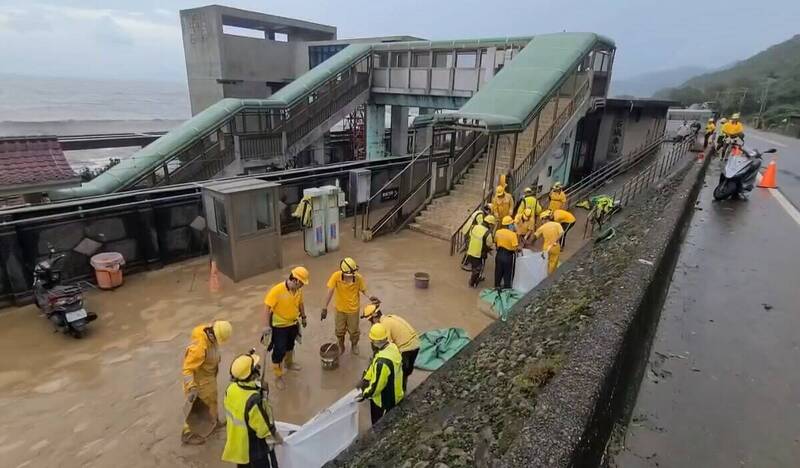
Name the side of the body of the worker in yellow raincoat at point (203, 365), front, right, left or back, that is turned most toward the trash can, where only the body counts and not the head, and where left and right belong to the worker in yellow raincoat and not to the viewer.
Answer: left

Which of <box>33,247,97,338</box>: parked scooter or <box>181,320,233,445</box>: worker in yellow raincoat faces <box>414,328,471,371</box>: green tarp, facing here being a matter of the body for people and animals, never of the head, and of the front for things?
the worker in yellow raincoat

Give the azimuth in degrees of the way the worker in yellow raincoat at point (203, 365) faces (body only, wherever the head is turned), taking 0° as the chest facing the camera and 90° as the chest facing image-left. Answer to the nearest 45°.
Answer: approximately 270°

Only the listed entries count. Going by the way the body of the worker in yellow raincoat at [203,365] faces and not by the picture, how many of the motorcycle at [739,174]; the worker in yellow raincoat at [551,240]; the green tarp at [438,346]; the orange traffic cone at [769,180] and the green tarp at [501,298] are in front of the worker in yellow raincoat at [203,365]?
5

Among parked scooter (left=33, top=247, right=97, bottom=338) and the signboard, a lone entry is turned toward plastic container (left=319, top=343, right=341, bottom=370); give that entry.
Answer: the signboard

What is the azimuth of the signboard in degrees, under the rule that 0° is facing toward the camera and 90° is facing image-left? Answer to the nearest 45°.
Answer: approximately 0°

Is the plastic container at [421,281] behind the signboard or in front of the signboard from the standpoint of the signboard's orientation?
in front

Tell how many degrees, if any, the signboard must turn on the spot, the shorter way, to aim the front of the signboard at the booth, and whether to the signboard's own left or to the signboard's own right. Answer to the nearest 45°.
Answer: approximately 45° to the signboard's own right

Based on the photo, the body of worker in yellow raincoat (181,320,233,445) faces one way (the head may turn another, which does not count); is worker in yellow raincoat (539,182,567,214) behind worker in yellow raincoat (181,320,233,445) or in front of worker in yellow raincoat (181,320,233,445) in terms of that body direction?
in front

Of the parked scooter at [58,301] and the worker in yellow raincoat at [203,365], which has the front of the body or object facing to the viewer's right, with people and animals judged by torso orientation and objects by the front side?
the worker in yellow raincoat

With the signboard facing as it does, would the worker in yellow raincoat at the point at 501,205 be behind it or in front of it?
in front

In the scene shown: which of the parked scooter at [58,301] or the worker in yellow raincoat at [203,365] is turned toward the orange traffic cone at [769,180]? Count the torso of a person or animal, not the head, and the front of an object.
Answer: the worker in yellow raincoat

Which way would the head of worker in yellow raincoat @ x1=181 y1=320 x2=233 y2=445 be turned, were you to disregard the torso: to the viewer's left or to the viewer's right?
to the viewer's right
